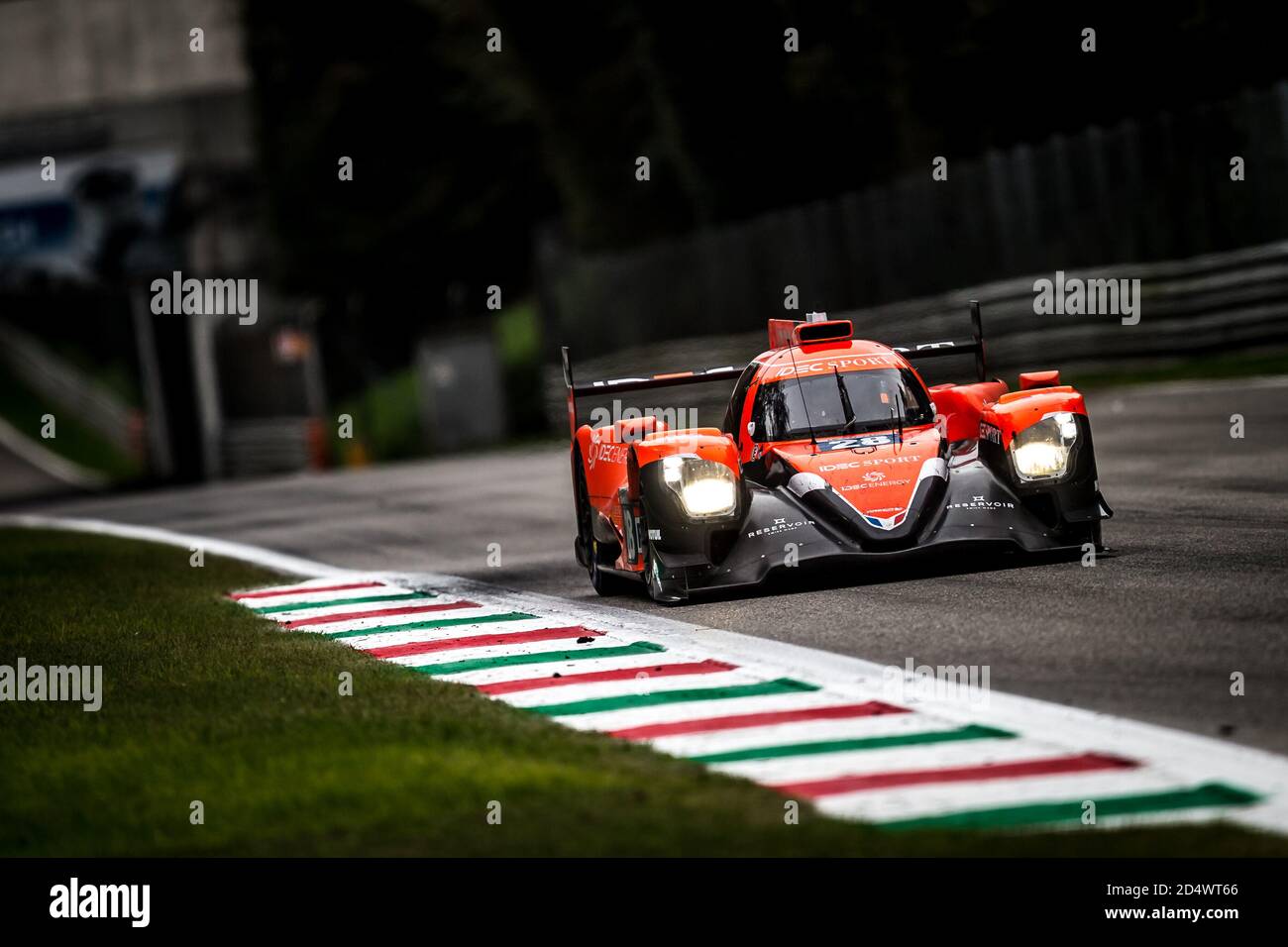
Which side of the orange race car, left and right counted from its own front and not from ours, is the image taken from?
front
